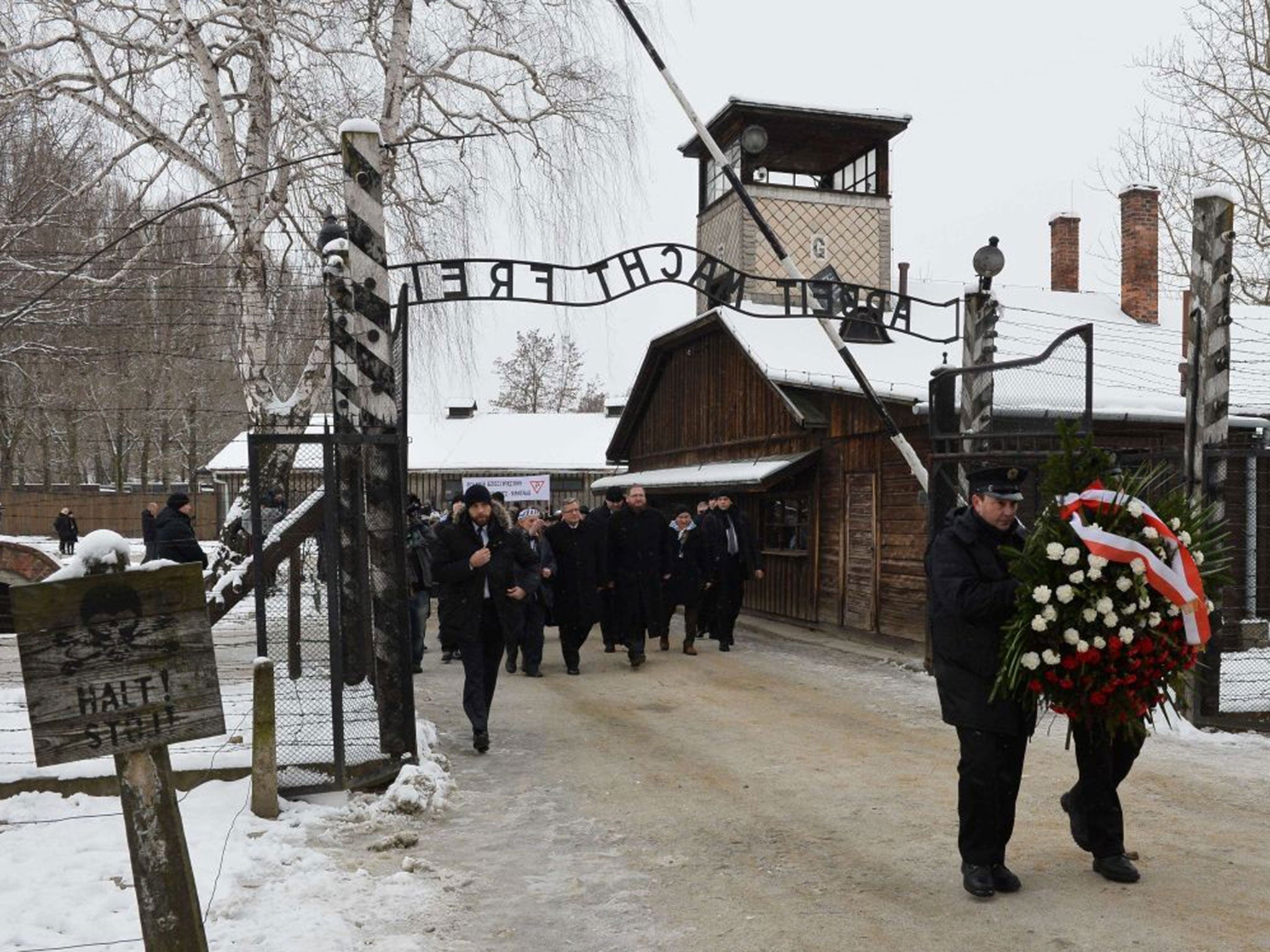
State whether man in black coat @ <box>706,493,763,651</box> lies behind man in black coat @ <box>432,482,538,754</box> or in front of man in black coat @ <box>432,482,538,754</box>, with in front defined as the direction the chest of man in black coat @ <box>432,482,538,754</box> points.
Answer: behind

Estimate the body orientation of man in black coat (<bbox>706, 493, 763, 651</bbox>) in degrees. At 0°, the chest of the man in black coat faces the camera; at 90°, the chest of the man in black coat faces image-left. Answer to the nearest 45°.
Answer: approximately 0°

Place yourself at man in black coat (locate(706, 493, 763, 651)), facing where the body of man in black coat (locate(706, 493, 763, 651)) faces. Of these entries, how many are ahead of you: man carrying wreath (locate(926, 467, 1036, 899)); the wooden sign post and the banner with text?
2

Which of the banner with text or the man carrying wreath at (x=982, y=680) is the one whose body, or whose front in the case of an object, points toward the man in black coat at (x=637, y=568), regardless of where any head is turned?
the banner with text

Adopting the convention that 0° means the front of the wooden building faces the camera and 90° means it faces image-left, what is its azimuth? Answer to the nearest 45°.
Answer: approximately 45°

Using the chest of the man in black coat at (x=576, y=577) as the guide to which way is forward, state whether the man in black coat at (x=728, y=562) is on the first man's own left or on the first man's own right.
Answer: on the first man's own left

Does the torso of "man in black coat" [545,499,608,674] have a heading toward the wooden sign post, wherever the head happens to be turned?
yes
